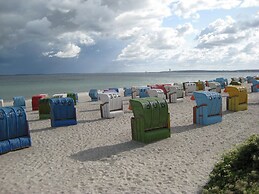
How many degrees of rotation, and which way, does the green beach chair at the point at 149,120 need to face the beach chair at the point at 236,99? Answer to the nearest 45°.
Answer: approximately 90° to its right

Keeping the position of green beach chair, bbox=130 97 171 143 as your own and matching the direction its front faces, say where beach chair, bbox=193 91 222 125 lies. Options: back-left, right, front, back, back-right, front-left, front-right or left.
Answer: right

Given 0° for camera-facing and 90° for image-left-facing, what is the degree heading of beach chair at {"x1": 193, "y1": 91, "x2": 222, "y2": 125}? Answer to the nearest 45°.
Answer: approximately 135°

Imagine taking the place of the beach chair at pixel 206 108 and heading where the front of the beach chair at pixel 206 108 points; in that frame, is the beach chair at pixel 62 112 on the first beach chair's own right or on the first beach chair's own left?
on the first beach chair's own left

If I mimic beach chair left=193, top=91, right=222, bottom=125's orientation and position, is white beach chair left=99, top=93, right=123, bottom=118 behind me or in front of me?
in front

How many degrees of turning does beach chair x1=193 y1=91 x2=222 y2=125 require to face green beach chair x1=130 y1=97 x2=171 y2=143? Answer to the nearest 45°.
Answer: approximately 90° to its left

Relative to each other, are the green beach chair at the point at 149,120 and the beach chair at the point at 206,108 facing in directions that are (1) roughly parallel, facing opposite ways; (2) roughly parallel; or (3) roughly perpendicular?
roughly parallel

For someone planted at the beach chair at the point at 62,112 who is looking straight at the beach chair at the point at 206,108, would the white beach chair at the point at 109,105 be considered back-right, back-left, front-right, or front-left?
front-left

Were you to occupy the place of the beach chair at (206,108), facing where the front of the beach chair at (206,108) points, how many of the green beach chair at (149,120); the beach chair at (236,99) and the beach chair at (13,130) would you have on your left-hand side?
2

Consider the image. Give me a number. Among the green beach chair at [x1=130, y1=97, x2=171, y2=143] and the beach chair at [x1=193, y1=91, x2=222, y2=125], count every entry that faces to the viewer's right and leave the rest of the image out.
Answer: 0

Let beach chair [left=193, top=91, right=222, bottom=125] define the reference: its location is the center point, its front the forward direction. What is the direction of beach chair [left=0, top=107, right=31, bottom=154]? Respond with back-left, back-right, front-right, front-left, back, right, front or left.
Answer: left

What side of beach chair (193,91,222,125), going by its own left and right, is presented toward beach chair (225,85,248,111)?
right

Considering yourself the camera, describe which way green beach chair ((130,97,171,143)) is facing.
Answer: facing away from the viewer and to the left of the viewer

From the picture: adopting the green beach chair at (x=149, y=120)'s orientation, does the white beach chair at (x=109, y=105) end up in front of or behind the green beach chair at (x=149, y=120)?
in front

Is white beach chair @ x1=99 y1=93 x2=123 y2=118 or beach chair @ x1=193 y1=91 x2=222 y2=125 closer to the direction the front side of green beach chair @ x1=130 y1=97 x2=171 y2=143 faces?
the white beach chair
